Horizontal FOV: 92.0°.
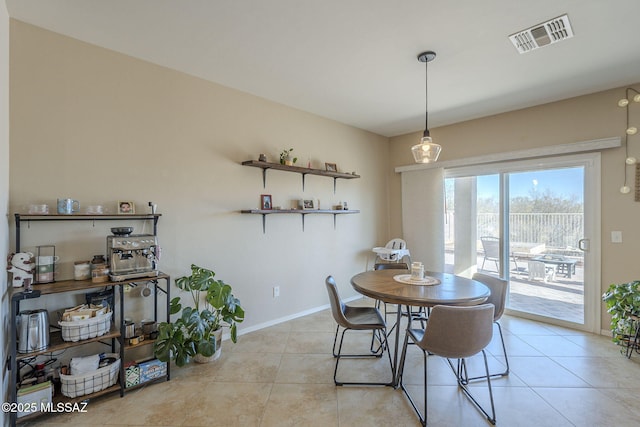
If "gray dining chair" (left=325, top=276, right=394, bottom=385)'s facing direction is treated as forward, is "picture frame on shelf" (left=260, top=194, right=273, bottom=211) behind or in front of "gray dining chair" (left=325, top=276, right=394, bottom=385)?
behind

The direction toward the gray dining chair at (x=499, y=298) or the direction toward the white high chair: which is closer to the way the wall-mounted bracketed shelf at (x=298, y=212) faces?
the gray dining chair

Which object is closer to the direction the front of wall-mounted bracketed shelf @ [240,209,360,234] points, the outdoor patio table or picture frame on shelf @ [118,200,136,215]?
the outdoor patio table

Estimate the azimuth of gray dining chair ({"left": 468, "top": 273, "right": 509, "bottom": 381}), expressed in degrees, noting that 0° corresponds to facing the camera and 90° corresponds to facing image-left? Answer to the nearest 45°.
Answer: approximately 45°

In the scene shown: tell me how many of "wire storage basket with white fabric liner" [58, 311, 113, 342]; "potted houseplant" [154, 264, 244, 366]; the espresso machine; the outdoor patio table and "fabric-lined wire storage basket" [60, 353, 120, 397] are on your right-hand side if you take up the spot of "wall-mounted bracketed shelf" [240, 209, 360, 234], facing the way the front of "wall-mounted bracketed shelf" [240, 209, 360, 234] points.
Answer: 4
